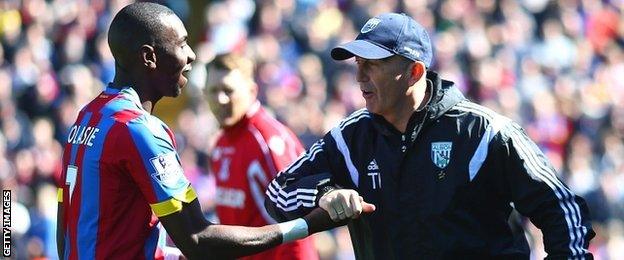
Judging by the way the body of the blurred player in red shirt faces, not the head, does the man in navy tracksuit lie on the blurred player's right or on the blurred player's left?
on the blurred player's left

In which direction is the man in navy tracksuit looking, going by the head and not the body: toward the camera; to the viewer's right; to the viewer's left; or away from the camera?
to the viewer's left

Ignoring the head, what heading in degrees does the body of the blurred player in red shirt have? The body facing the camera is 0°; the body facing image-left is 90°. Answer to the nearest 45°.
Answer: approximately 45°
